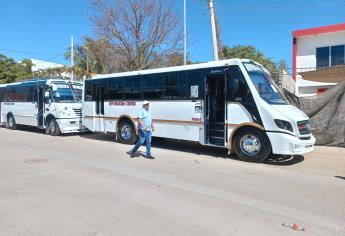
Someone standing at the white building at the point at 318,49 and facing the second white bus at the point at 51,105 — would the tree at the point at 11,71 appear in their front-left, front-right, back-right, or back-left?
front-right

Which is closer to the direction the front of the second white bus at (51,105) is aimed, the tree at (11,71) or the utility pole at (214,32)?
the utility pole

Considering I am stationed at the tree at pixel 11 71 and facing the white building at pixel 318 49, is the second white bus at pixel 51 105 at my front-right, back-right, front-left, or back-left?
front-right

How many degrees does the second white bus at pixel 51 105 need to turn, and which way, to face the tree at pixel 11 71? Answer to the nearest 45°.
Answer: approximately 135° to its left

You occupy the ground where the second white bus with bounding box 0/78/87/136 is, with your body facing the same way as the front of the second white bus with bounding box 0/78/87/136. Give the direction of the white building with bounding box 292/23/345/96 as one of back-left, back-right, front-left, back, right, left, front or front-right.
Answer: front-left

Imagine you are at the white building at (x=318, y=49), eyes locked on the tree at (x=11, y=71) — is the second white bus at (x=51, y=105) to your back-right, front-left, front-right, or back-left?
front-left

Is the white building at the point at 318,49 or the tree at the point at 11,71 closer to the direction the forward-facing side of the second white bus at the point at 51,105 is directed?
the white building

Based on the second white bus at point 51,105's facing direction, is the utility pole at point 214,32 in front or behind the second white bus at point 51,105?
in front

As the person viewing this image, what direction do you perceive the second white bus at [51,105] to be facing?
facing the viewer and to the right of the viewer
